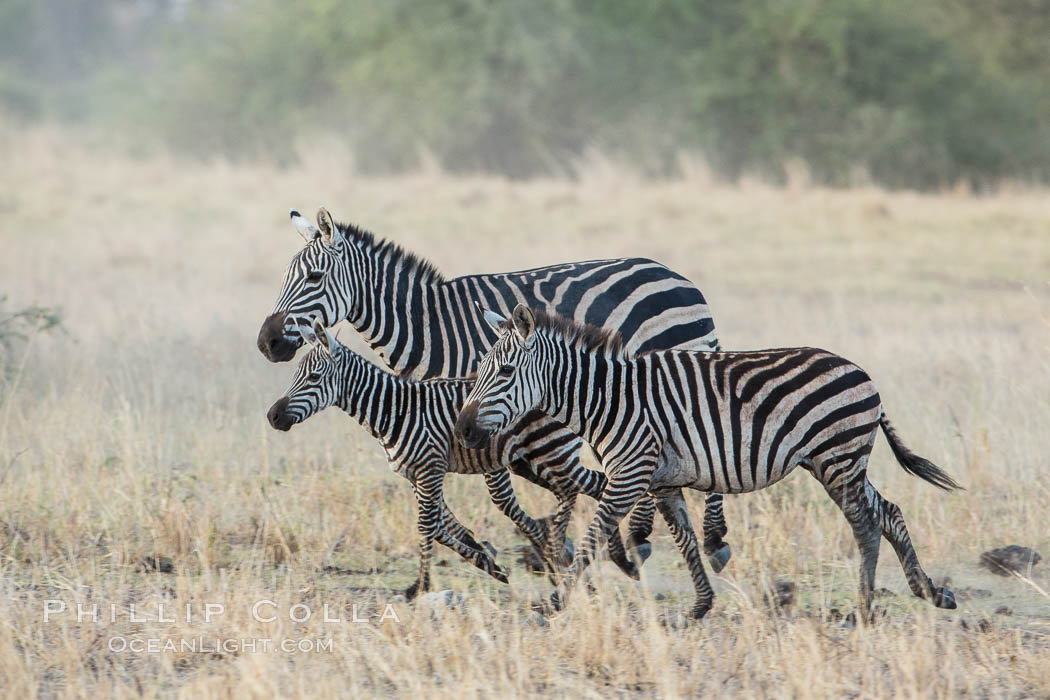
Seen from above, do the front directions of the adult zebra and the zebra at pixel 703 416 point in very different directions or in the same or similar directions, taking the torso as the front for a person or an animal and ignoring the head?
same or similar directions

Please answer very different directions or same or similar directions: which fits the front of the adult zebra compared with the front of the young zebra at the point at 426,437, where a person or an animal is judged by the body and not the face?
same or similar directions

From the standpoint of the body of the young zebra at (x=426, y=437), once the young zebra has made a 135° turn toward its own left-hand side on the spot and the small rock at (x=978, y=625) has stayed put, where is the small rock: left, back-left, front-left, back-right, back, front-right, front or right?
front-left

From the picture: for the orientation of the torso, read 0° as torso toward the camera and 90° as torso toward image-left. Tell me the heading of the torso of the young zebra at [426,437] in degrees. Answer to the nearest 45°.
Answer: approximately 90°

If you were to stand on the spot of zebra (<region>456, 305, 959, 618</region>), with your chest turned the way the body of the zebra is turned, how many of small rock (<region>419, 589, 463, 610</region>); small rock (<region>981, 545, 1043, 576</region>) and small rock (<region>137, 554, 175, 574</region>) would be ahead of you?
2

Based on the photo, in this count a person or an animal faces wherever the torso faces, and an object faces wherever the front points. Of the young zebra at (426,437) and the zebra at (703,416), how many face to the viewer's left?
2

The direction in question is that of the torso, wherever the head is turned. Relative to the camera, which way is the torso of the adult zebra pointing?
to the viewer's left

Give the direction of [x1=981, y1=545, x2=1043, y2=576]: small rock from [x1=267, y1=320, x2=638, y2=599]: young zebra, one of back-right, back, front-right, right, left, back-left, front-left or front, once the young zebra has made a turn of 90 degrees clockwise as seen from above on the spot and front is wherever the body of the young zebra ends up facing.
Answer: right

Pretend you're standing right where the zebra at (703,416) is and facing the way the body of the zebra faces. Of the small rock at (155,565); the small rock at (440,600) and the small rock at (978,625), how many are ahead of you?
2

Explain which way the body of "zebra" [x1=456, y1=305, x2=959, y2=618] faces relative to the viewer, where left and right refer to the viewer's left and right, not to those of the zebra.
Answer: facing to the left of the viewer

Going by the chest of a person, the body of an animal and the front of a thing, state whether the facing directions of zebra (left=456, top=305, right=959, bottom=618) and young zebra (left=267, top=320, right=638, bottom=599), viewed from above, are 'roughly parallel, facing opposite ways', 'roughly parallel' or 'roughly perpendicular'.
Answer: roughly parallel

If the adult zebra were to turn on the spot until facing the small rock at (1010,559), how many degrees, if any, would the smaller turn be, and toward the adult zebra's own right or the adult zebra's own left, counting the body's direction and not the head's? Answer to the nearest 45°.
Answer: approximately 180°

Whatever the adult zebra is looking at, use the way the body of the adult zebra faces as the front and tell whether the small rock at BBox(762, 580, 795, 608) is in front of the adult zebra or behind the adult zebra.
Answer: behind

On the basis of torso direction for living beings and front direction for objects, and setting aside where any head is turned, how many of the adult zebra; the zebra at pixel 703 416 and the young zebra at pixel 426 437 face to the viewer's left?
3

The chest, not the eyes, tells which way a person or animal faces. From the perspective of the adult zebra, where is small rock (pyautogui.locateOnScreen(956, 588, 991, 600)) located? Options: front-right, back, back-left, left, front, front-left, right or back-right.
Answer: back

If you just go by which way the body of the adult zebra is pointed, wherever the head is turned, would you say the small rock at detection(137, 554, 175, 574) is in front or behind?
in front
